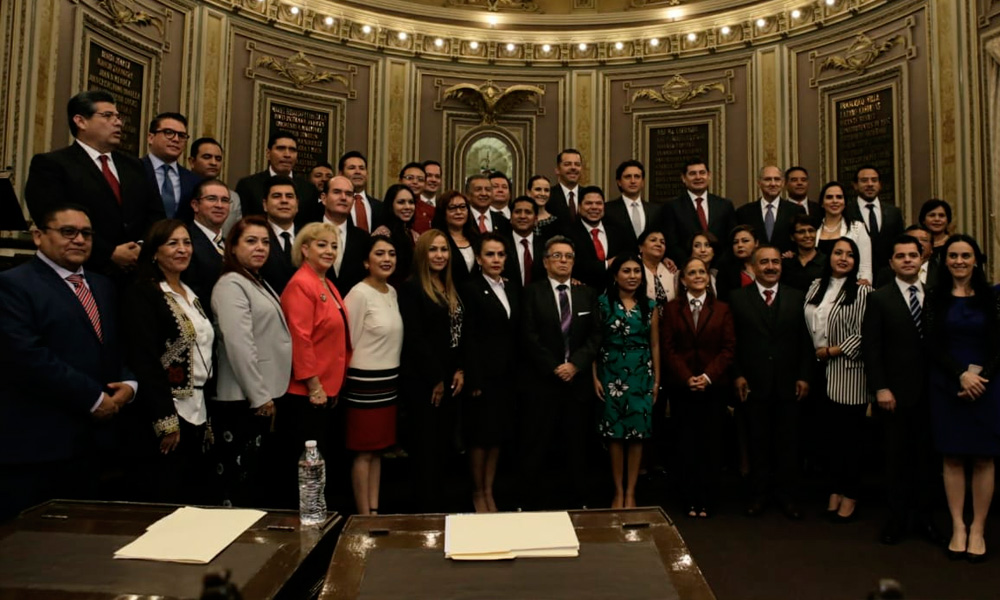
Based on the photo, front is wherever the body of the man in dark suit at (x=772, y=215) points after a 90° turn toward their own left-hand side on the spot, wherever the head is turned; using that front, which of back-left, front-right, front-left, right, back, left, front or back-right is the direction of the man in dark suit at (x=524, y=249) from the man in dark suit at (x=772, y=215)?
back-right

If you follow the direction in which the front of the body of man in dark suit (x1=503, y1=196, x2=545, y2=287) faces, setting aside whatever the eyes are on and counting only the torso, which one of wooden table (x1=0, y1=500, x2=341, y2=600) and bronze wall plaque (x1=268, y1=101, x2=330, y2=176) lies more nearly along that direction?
the wooden table

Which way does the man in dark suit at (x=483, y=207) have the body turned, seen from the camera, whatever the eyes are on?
toward the camera

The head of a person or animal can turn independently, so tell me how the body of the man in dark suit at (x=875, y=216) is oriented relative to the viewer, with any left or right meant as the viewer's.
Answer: facing the viewer

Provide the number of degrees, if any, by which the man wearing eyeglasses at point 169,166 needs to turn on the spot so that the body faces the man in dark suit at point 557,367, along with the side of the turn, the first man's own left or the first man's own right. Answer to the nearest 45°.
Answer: approximately 45° to the first man's own left

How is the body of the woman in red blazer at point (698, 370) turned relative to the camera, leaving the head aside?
toward the camera

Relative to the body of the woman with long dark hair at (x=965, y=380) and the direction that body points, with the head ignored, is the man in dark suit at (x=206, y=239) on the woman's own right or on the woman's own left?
on the woman's own right

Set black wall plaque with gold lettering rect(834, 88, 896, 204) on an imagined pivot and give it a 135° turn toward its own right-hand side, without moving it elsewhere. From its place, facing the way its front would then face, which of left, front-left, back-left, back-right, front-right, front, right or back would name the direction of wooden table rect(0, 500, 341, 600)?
back

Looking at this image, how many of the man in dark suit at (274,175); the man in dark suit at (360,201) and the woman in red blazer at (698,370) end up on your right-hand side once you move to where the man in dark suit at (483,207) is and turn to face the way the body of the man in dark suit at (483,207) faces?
2
